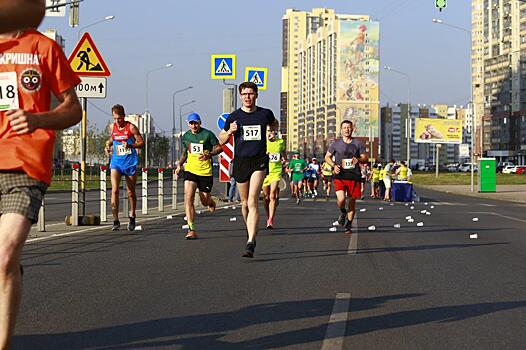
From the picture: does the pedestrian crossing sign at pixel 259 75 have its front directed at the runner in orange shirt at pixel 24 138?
yes

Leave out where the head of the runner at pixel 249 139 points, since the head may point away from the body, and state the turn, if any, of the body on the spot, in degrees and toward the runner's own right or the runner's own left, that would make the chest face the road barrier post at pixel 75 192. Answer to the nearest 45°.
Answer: approximately 135° to the runner's own right
